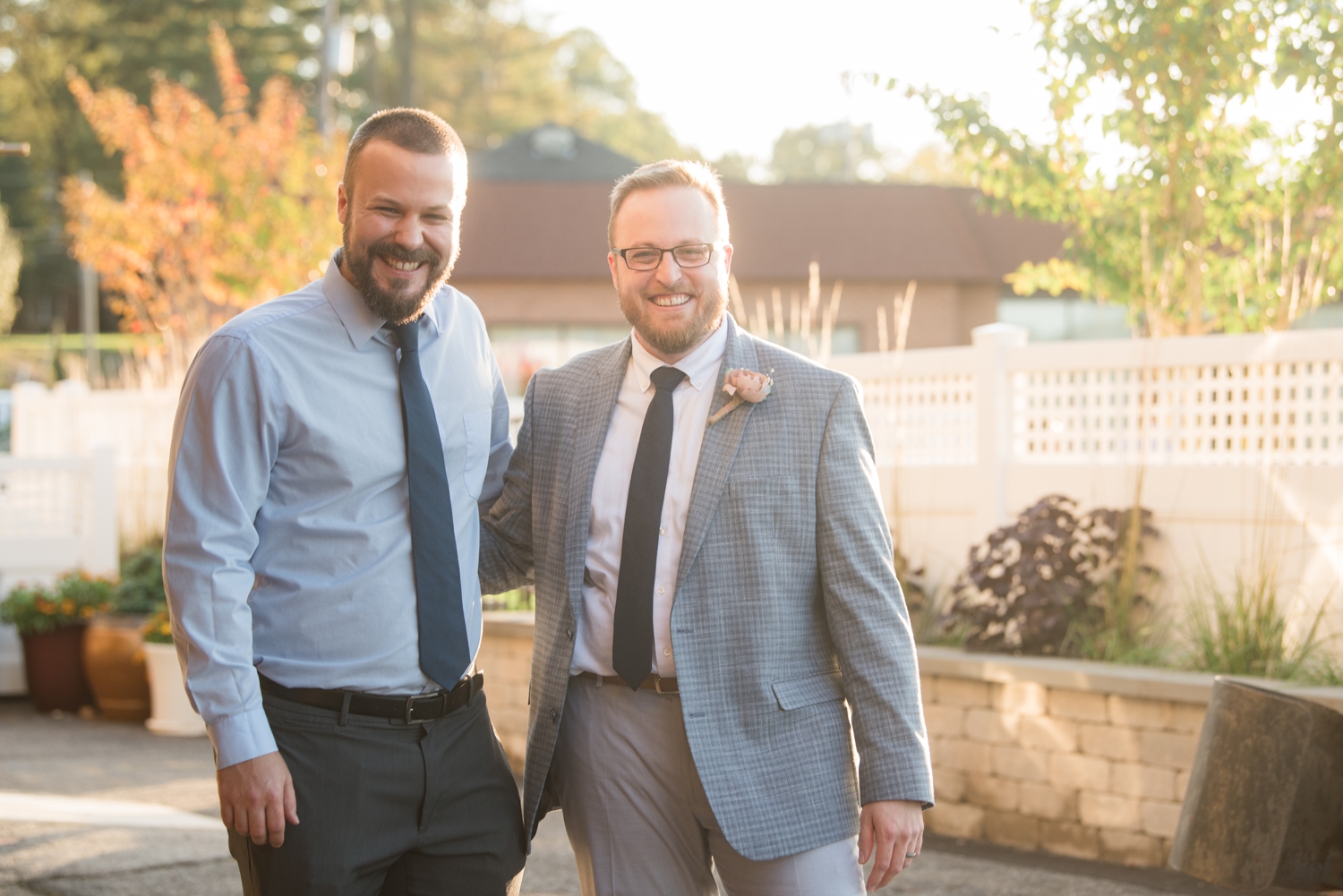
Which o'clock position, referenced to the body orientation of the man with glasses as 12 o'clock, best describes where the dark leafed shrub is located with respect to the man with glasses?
The dark leafed shrub is roughly at 7 o'clock from the man with glasses.

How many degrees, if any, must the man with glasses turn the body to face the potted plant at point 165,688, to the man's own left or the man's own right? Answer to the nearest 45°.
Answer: approximately 135° to the man's own right

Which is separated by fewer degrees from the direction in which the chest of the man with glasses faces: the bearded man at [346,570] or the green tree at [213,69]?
the bearded man

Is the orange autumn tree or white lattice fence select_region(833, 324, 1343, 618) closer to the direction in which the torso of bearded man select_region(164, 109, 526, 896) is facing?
the white lattice fence

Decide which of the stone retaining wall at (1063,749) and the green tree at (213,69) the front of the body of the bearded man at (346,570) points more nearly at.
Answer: the stone retaining wall

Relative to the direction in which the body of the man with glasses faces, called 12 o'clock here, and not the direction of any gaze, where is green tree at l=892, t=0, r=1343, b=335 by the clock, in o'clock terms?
The green tree is roughly at 7 o'clock from the man with glasses.

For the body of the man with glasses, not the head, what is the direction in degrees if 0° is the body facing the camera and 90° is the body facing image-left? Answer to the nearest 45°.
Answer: approximately 0°

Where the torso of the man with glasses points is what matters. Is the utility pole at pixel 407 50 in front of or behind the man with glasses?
behind
